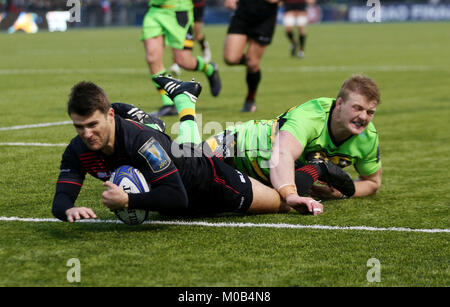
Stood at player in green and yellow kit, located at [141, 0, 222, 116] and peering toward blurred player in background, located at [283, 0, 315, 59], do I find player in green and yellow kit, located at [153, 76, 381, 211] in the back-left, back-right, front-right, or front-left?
back-right

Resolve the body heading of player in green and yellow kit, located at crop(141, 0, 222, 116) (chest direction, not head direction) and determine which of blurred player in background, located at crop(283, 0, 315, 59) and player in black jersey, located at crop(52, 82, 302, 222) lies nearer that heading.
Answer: the player in black jersey

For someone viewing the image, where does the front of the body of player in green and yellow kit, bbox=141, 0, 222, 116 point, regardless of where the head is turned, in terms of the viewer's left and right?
facing the viewer and to the left of the viewer

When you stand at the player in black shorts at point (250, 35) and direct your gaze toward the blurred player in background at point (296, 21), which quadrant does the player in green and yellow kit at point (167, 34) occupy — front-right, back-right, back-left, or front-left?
back-left
